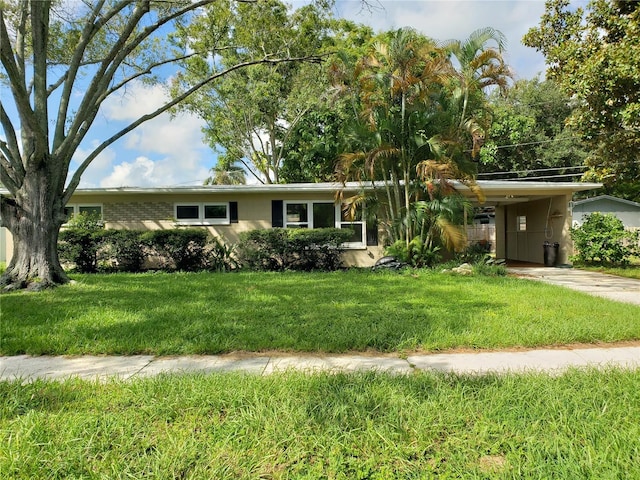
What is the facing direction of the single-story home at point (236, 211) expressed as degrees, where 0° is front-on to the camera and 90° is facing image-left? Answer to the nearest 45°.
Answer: approximately 0°

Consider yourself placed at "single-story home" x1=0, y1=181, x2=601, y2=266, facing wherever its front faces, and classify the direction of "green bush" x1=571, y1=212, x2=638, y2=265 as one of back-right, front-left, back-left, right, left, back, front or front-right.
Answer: left

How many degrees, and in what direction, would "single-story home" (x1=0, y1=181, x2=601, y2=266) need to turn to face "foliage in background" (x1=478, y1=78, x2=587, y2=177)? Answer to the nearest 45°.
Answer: approximately 135° to its left

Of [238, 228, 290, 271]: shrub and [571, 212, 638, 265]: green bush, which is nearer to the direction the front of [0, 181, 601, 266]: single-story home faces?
the shrub

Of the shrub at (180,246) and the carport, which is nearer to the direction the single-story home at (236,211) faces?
the shrub

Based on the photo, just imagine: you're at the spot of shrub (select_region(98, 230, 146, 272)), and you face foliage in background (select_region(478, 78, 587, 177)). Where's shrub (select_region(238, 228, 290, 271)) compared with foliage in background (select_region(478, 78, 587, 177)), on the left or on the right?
right

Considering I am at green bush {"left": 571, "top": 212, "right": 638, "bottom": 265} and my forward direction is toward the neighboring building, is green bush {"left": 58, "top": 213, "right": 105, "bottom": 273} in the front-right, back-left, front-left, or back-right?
back-left

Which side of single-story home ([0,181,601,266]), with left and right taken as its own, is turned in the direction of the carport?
left

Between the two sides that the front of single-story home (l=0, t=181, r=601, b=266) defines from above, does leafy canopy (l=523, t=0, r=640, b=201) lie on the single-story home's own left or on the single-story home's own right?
on the single-story home's own left
